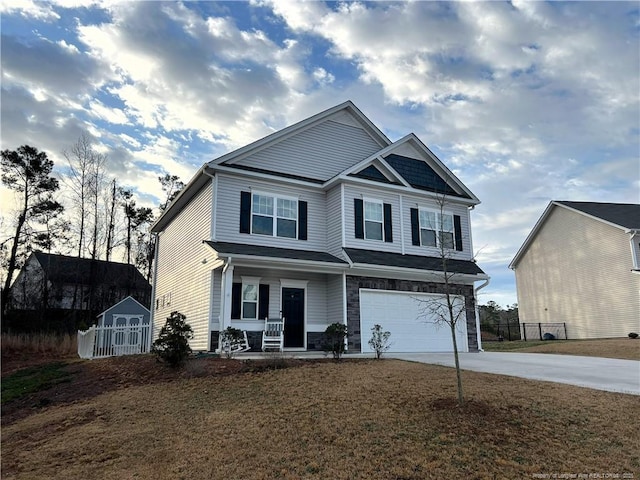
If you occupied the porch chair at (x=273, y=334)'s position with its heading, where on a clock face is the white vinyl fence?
The white vinyl fence is roughly at 4 o'clock from the porch chair.

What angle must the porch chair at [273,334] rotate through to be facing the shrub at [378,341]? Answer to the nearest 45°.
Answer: approximately 90° to its left

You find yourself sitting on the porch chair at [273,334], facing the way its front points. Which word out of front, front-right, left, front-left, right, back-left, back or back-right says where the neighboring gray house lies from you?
back-right

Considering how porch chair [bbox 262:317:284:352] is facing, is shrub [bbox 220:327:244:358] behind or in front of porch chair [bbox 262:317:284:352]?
in front

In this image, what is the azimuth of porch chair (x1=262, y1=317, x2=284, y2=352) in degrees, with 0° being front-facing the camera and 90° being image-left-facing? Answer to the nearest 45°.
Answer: approximately 0°

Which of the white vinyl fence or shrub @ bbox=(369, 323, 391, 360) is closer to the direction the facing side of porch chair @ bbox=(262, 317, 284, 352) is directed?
the shrub

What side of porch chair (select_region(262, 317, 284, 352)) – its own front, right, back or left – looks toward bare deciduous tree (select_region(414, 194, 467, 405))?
front

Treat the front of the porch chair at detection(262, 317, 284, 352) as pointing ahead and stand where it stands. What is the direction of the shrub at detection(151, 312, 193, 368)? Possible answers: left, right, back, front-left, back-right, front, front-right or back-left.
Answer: front-right
